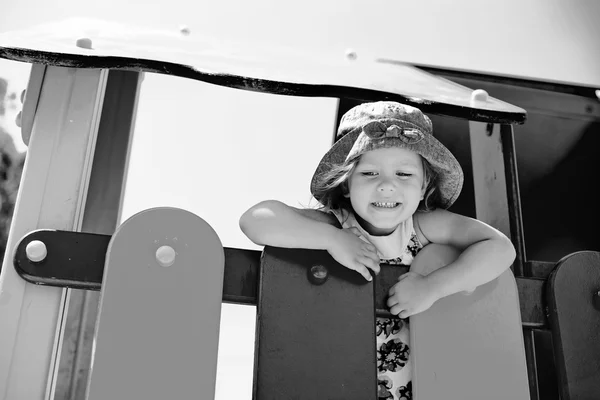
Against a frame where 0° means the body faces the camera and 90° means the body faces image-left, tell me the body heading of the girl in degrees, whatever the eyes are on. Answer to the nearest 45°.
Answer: approximately 0°

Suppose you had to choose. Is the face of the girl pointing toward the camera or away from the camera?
toward the camera
